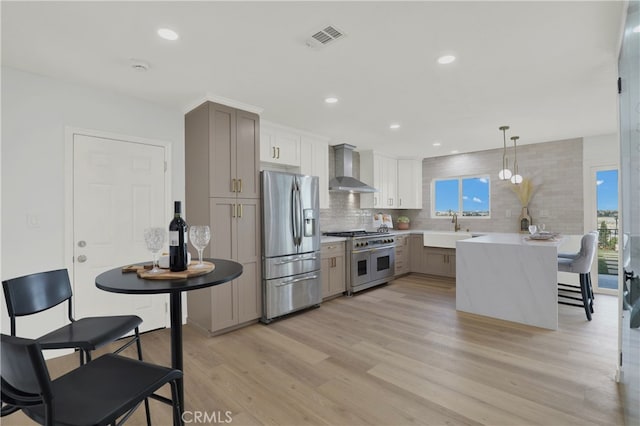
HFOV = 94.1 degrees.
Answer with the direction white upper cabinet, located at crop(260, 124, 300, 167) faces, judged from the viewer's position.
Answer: facing the viewer and to the right of the viewer

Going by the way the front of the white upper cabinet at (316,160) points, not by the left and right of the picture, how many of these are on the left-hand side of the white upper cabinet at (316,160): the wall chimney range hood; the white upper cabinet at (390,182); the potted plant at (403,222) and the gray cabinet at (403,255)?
4

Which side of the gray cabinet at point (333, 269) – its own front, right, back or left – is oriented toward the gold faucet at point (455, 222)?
left

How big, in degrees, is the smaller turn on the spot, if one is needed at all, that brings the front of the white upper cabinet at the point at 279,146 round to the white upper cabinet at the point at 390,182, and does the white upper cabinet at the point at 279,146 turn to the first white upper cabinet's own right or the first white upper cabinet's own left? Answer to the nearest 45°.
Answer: approximately 90° to the first white upper cabinet's own left

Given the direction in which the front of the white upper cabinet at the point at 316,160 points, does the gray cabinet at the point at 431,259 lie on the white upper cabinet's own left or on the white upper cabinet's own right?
on the white upper cabinet's own left

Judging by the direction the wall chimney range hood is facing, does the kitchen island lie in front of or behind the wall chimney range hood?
in front

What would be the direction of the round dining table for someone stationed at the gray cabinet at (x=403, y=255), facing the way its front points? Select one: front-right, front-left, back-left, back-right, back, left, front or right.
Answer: front-right

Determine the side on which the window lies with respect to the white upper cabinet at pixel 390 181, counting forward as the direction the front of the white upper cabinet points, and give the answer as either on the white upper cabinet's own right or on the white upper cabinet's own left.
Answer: on the white upper cabinet's own left

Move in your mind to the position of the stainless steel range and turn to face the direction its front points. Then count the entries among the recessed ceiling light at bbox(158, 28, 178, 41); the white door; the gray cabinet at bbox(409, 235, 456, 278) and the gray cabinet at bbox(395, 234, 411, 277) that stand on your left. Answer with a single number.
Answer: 2

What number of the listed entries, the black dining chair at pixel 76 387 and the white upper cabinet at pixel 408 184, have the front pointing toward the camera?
1

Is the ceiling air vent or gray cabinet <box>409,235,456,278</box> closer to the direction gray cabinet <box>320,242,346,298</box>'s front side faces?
the ceiling air vent
